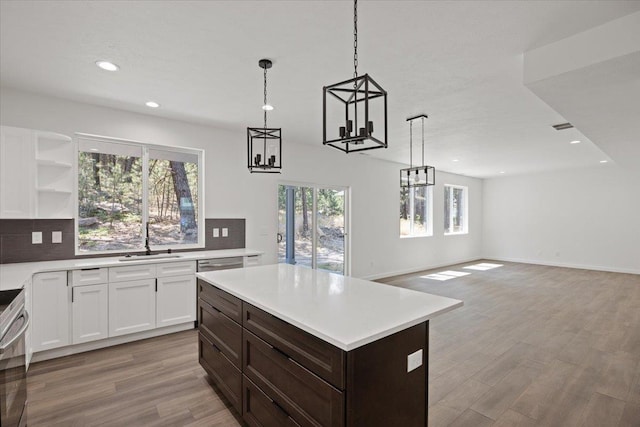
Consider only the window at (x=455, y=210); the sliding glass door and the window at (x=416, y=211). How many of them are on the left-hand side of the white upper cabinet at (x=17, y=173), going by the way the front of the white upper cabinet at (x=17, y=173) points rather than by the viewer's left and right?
3

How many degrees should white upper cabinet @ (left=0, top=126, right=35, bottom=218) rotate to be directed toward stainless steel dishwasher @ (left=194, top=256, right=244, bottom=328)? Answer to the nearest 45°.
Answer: approximately 90° to its left

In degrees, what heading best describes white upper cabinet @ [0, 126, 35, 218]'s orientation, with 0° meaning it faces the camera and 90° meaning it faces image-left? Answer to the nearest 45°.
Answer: approximately 0°

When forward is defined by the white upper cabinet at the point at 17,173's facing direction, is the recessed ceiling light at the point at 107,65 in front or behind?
in front

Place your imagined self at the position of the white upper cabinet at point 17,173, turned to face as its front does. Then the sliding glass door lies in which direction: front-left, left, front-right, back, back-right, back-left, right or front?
left

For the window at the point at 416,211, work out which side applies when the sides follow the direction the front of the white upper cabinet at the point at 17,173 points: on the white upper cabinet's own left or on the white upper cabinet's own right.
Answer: on the white upper cabinet's own left

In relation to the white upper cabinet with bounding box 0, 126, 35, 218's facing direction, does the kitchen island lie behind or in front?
in front

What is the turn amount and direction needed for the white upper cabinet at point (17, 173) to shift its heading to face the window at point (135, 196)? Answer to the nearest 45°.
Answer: approximately 90° to its left
